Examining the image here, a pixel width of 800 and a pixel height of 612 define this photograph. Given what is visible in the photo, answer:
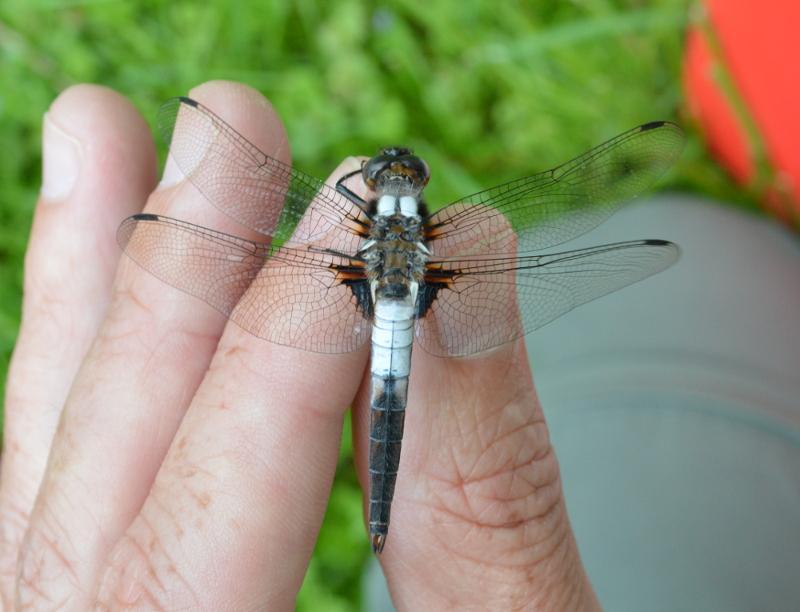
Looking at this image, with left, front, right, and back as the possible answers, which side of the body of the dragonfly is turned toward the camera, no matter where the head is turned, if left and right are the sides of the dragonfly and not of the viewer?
back

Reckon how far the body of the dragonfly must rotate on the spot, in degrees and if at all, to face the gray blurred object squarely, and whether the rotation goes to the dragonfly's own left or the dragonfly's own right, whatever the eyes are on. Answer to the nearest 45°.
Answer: approximately 45° to the dragonfly's own right

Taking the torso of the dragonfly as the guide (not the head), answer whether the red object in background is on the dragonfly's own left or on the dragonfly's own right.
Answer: on the dragonfly's own right
